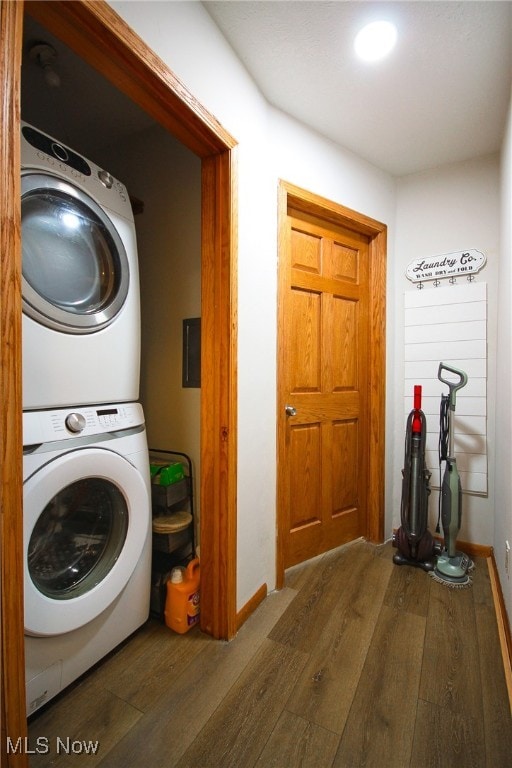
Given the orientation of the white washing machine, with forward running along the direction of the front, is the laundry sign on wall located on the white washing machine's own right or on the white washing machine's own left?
on the white washing machine's own left

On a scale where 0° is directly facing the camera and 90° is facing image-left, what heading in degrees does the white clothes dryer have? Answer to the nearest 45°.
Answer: approximately 315°

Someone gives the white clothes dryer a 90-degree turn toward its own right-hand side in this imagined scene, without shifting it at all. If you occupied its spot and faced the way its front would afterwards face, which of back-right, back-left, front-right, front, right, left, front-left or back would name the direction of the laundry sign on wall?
back-left

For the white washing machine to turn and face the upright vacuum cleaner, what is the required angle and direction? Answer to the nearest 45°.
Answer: approximately 45° to its left

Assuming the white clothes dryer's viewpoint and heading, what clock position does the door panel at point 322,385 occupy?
The door panel is roughly at 10 o'clock from the white clothes dryer.

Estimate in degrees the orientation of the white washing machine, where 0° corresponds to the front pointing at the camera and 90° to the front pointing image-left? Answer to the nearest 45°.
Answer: approximately 315°

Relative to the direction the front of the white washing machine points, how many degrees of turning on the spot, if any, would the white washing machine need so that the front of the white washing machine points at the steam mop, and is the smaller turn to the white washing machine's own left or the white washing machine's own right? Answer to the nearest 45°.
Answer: approximately 45° to the white washing machine's own left

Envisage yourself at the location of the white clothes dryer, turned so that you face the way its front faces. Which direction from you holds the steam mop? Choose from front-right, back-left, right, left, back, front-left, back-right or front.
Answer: front-left
